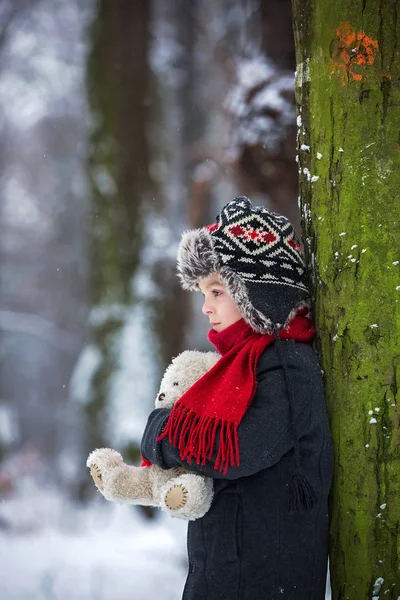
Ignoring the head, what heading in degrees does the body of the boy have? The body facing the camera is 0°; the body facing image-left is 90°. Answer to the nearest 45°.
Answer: approximately 90°

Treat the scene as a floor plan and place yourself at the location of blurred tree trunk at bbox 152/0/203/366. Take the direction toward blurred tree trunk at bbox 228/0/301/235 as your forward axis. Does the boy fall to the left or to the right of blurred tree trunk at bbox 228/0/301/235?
right

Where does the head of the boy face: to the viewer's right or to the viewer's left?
to the viewer's left

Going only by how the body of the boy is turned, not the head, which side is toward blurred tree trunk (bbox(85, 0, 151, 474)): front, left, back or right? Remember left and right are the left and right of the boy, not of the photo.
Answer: right

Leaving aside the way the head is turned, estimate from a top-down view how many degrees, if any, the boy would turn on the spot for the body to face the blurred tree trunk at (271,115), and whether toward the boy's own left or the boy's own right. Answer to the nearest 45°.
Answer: approximately 90° to the boy's own right

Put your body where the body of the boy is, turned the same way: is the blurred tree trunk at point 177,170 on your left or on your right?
on your right
